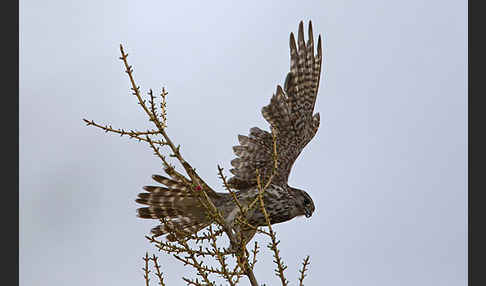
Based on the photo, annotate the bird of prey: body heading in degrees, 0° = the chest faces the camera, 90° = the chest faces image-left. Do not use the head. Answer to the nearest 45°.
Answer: approximately 270°
